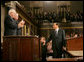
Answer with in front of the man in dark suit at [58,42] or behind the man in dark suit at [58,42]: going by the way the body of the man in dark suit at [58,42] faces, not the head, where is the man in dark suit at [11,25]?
in front

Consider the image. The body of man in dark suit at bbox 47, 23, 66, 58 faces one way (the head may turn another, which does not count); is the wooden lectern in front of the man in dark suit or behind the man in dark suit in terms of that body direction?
in front

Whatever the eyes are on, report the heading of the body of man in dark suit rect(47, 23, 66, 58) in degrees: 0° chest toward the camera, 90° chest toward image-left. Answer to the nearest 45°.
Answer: approximately 45°
